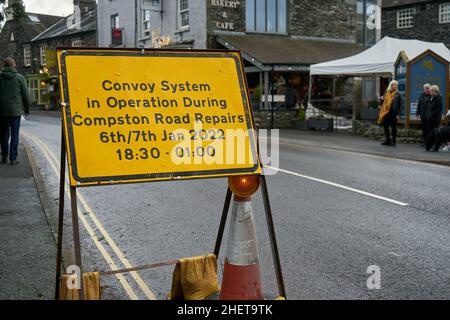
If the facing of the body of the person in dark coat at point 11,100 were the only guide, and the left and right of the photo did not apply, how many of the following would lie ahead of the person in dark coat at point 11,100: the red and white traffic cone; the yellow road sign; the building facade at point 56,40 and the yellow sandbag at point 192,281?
1

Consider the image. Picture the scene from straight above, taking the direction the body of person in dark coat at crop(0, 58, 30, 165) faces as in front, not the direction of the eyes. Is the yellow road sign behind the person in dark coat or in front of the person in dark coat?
behind

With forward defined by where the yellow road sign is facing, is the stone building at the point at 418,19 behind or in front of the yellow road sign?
behind

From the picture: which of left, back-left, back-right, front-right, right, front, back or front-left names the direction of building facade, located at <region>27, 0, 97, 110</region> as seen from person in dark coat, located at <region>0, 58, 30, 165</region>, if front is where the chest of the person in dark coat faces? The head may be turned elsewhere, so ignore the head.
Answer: front

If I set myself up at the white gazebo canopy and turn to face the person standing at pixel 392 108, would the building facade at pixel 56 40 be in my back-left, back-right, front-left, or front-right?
back-right

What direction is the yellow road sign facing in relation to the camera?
toward the camera

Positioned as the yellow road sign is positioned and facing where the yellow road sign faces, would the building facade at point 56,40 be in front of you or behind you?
behind

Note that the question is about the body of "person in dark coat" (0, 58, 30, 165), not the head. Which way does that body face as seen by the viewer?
away from the camera

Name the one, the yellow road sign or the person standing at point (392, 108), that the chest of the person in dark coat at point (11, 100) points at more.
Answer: the person standing

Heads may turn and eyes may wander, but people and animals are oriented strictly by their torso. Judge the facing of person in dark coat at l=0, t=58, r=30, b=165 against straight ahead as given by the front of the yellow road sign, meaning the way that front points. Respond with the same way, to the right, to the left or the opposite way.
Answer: the opposite way

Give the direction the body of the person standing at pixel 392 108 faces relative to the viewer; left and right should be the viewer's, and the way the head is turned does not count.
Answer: facing the viewer and to the left of the viewer

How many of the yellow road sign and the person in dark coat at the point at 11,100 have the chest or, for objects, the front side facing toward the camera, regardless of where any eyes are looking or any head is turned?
1

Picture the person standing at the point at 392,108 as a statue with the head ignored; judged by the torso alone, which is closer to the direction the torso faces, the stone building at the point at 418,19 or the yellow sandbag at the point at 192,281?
the yellow sandbag
